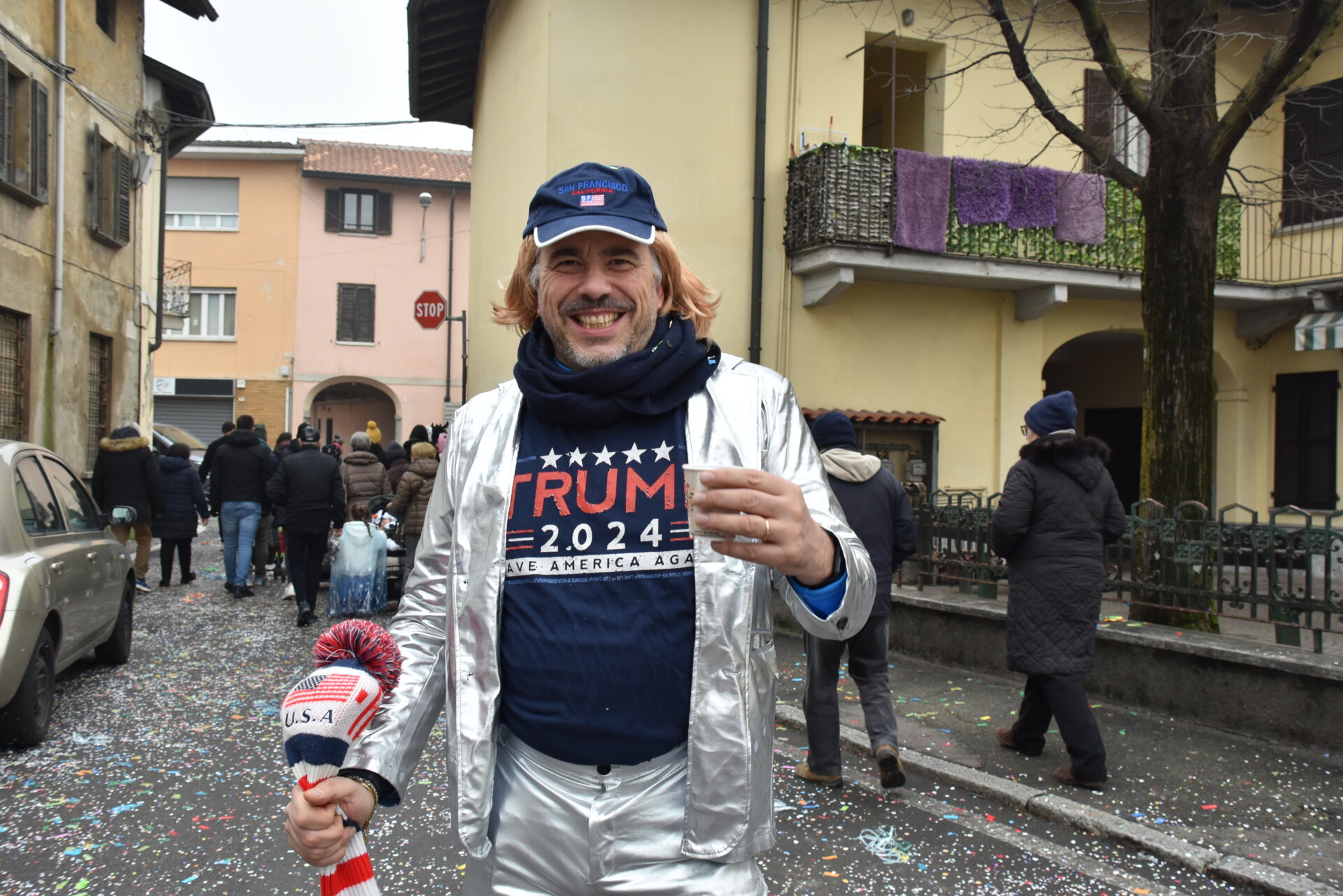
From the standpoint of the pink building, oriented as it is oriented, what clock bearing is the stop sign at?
The stop sign is roughly at 12 o'clock from the pink building.

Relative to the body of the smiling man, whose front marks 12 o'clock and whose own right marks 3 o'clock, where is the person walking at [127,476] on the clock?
The person walking is roughly at 5 o'clock from the smiling man.

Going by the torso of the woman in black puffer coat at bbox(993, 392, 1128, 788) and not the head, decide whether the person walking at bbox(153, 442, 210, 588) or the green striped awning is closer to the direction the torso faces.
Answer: the person walking

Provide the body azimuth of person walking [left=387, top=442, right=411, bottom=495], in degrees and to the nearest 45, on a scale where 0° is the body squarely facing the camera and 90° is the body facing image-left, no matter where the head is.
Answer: approximately 180°

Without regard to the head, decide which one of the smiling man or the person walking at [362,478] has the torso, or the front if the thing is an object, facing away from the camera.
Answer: the person walking

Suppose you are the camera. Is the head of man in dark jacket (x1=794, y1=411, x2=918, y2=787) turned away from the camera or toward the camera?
away from the camera

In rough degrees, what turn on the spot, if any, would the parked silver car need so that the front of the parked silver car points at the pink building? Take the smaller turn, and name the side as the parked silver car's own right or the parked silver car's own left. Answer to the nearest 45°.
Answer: approximately 45° to the parked silver car's own left

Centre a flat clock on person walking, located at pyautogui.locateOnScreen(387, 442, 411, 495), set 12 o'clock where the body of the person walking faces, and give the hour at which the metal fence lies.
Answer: The metal fence is roughly at 5 o'clock from the person walking.

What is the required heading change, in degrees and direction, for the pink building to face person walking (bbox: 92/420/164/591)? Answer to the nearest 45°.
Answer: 0° — it already faces them

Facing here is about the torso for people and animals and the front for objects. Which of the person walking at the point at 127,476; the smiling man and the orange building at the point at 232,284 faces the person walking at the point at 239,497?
the orange building

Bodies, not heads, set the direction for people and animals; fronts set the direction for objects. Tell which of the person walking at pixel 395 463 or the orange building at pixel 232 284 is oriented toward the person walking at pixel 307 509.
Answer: the orange building

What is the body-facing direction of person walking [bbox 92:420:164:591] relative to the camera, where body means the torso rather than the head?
away from the camera
